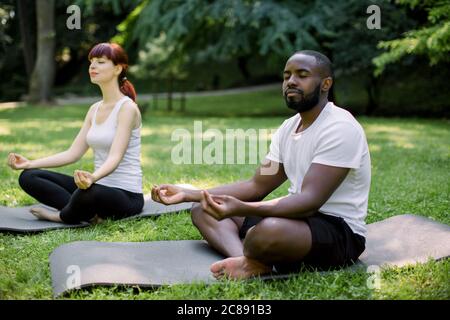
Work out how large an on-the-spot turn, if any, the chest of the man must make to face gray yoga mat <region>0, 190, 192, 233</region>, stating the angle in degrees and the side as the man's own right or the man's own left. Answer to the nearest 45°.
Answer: approximately 90° to the man's own right

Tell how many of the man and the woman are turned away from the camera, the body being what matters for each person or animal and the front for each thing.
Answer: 0

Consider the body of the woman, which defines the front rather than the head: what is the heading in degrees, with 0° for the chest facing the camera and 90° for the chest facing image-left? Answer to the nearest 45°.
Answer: approximately 45°

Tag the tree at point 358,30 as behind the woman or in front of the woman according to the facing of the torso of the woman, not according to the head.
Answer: behind

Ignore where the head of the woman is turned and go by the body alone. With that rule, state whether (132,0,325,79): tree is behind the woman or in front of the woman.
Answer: behind

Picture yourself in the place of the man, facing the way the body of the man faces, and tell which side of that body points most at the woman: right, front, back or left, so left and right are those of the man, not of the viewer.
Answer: right

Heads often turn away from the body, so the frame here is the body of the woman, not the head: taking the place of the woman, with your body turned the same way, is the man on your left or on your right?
on your left

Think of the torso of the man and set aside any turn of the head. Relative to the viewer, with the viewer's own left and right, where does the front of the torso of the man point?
facing the viewer and to the left of the viewer

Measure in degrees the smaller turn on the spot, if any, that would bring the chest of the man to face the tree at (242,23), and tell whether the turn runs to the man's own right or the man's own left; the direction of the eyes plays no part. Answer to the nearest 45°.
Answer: approximately 135° to the man's own right

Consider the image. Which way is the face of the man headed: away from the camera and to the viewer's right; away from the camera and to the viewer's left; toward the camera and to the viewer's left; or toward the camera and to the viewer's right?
toward the camera and to the viewer's left

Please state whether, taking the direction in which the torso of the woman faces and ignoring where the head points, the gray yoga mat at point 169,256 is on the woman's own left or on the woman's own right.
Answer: on the woman's own left

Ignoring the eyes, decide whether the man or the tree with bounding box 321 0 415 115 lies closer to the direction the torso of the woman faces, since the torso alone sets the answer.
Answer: the man

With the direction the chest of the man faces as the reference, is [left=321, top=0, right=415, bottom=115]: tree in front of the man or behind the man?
behind
